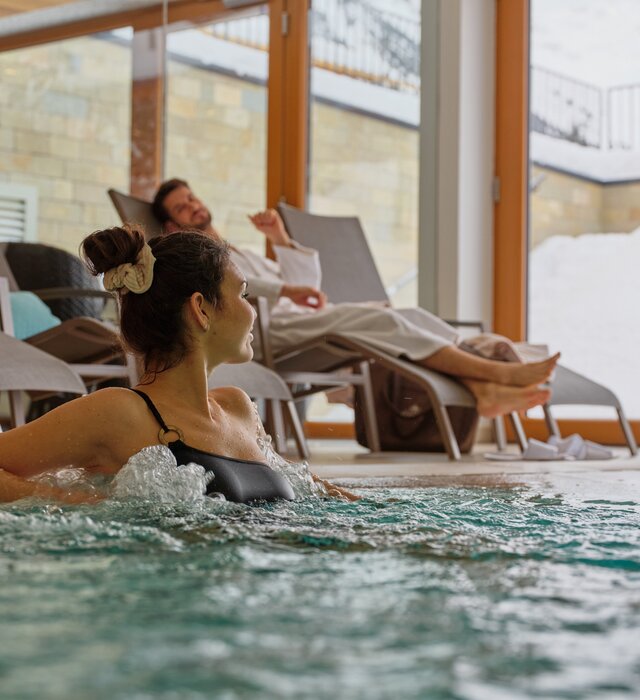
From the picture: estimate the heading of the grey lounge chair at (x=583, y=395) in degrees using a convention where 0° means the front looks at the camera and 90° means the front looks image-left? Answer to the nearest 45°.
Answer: approximately 315°

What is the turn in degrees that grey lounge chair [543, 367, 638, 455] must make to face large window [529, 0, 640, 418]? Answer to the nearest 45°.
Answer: approximately 135° to its left

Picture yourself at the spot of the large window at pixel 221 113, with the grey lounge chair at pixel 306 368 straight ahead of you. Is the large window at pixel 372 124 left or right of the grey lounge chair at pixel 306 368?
left

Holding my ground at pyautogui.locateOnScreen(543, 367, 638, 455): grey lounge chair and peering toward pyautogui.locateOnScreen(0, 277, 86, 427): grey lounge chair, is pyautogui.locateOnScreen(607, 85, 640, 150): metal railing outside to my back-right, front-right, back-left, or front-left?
back-right

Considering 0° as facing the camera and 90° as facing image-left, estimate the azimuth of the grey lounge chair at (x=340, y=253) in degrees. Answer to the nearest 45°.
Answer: approximately 315°

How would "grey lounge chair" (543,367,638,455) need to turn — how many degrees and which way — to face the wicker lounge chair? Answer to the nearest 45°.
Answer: approximately 135° to its right
